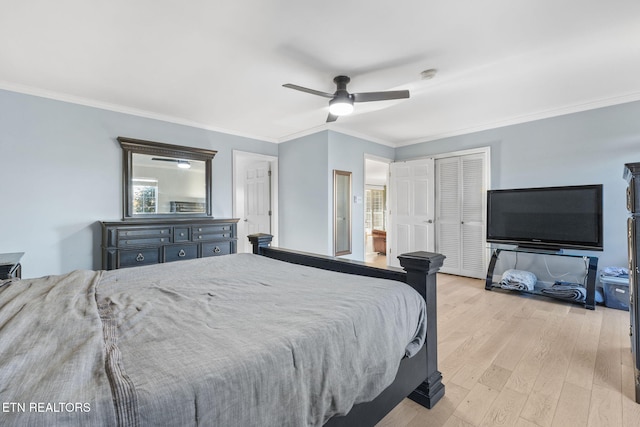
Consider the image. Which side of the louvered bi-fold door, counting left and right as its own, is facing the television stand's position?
left

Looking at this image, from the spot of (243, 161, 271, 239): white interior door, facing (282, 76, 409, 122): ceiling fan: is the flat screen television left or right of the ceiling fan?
left

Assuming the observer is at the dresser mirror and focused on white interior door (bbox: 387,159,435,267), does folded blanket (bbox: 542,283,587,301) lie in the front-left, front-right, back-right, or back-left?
front-right

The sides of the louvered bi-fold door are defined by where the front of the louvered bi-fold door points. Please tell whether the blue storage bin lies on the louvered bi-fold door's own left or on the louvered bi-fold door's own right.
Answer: on the louvered bi-fold door's own left

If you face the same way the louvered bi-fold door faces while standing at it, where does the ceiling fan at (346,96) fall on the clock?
The ceiling fan is roughly at 11 o'clock from the louvered bi-fold door.

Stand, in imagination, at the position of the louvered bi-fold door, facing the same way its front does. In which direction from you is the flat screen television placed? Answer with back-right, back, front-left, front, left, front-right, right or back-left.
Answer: left

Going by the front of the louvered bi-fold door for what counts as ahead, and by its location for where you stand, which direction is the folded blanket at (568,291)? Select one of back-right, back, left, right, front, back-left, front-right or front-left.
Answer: left

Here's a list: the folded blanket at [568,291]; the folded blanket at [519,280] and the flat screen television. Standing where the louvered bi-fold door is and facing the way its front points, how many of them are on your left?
3

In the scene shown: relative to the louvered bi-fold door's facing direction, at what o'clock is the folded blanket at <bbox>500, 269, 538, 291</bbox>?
The folded blanket is roughly at 9 o'clock from the louvered bi-fold door.

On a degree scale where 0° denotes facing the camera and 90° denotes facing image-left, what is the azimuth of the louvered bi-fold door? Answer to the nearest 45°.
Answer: approximately 45°

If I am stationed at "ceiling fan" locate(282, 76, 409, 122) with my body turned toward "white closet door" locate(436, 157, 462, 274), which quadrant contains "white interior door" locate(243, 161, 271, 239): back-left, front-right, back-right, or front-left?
front-left
